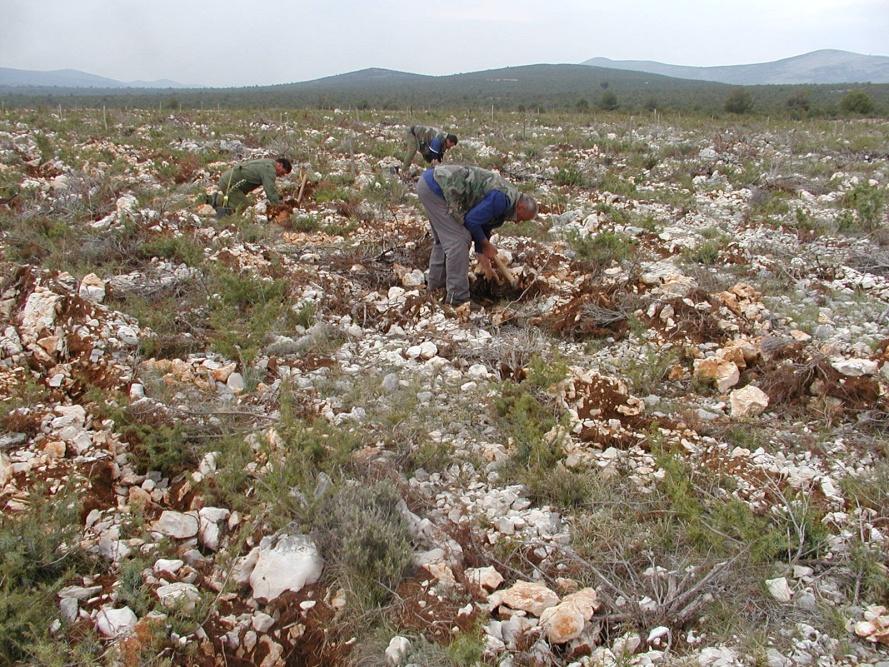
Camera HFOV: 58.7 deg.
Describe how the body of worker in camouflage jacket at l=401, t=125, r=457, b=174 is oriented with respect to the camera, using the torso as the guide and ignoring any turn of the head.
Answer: to the viewer's right

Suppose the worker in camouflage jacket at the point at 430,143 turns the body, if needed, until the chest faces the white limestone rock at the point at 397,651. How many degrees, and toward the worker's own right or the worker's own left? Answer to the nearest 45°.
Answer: approximately 90° to the worker's own right

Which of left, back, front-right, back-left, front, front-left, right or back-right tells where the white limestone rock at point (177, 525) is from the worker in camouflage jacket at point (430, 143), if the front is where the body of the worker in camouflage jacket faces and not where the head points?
right

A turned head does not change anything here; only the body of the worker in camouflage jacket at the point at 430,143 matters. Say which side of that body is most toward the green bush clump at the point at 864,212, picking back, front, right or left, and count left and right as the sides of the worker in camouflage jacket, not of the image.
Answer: front

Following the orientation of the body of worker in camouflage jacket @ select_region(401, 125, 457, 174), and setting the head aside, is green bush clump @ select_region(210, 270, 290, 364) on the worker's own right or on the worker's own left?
on the worker's own right

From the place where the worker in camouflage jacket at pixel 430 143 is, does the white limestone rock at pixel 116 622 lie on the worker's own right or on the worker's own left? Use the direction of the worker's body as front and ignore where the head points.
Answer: on the worker's own right

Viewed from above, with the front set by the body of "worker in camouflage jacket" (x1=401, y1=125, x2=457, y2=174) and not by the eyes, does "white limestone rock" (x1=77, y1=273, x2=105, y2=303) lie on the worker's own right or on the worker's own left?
on the worker's own right

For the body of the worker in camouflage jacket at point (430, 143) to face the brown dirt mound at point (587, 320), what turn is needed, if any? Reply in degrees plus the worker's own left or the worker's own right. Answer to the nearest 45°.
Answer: approximately 90° to the worker's own right

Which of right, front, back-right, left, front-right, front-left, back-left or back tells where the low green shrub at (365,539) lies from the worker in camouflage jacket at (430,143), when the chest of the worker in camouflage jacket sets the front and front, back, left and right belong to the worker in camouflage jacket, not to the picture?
right

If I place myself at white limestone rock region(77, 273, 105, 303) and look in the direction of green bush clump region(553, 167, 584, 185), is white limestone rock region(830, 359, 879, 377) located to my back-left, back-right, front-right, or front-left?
front-right

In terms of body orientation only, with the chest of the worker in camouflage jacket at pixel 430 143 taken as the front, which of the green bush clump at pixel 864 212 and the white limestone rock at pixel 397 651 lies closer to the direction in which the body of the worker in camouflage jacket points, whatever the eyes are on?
the green bush clump

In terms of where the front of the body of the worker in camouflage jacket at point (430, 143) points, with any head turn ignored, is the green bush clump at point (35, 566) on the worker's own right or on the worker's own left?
on the worker's own right

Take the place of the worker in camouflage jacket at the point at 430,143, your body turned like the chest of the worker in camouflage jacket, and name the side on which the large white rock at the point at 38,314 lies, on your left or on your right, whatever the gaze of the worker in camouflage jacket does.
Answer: on your right

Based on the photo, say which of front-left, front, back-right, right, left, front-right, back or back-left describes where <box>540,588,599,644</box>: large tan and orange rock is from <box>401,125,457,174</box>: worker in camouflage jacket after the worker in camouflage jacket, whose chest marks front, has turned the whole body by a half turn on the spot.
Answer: left

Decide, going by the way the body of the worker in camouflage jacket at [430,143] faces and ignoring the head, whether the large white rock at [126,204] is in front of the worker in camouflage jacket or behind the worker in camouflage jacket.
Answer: behind

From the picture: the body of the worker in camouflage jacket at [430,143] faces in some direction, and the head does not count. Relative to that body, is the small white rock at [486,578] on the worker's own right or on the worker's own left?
on the worker's own right

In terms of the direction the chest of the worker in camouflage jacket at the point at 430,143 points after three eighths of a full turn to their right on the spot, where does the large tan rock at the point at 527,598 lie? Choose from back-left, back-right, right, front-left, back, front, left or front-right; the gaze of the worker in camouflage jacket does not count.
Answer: front-left
